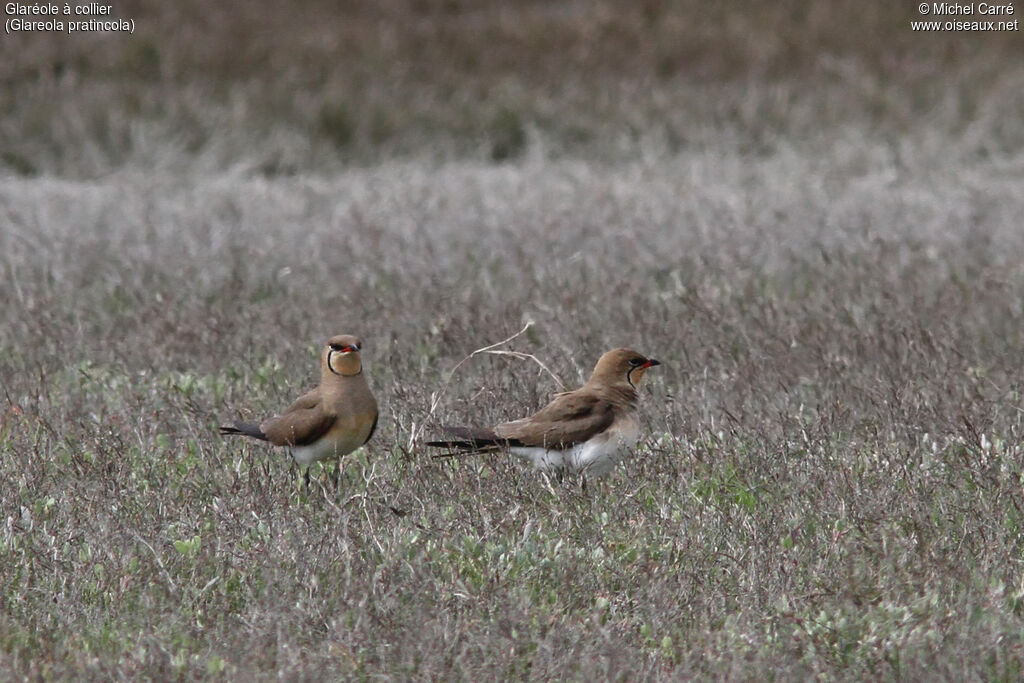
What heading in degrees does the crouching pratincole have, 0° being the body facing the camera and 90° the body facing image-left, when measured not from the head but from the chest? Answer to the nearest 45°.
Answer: approximately 270°

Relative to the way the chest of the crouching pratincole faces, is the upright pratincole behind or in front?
behind

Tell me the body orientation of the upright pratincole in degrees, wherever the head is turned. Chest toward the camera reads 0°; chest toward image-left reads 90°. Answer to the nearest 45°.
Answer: approximately 315°

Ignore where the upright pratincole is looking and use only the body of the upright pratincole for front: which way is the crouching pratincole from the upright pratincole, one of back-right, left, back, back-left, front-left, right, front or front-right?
front-left
